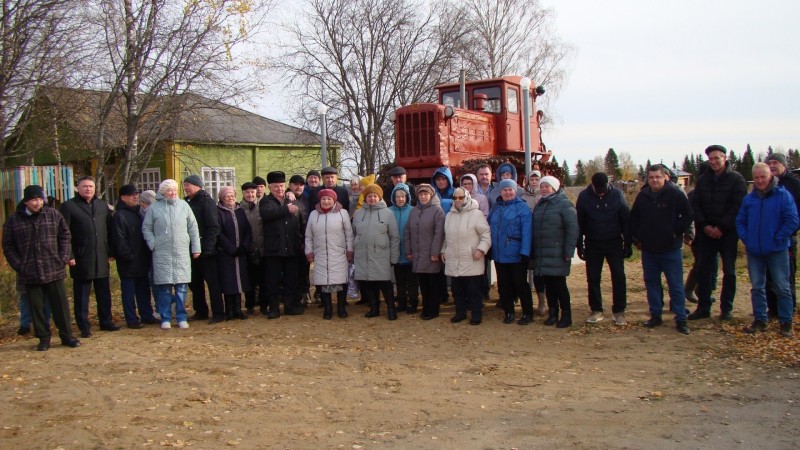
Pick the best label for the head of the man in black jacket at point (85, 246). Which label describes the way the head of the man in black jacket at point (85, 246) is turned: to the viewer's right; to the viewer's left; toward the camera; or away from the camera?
toward the camera

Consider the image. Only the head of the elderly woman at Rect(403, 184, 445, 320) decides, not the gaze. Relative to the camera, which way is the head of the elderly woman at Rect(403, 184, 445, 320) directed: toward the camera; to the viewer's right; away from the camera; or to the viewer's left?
toward the camera

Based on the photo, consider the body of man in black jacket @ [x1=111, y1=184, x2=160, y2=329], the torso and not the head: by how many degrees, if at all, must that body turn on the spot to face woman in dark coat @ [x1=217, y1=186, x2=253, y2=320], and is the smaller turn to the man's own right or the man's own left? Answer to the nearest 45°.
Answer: approximately 45° to the man's own left

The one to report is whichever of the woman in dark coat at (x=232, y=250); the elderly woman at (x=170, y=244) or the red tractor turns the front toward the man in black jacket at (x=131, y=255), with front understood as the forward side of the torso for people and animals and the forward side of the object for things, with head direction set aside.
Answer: the red tractor

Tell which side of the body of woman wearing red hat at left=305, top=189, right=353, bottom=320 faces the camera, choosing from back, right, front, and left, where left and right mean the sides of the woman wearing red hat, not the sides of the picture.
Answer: front

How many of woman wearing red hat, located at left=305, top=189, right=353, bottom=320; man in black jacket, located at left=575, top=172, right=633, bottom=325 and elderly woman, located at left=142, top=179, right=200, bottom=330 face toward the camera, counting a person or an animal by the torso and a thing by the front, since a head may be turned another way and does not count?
3

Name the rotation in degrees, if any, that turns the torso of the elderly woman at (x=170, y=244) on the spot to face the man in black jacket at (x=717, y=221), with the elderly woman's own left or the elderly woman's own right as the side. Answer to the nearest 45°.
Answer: approximately 45° to the elderly woman's own left

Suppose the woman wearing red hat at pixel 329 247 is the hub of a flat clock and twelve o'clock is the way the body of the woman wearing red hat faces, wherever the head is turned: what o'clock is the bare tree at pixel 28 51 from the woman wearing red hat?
The bare tree is roughly at 4 o'clock from the woman wearing red hat.

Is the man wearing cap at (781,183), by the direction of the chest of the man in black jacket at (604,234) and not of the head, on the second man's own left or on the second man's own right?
on the second man's own left

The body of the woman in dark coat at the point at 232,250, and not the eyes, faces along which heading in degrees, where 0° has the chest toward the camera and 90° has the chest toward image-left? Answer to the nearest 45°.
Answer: approximately 315°

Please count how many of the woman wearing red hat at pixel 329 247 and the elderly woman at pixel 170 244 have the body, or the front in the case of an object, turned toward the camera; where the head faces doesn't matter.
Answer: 2

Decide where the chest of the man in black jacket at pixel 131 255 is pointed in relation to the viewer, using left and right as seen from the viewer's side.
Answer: facing the viewer and to the right of the viewer

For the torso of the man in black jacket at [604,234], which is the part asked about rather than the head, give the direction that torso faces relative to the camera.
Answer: toward the camera

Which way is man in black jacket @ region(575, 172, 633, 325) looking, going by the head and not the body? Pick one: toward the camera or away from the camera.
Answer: toward the camera

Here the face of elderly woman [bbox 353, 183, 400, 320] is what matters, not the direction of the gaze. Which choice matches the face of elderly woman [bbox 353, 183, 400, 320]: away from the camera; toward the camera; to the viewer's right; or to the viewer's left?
toward the camera
